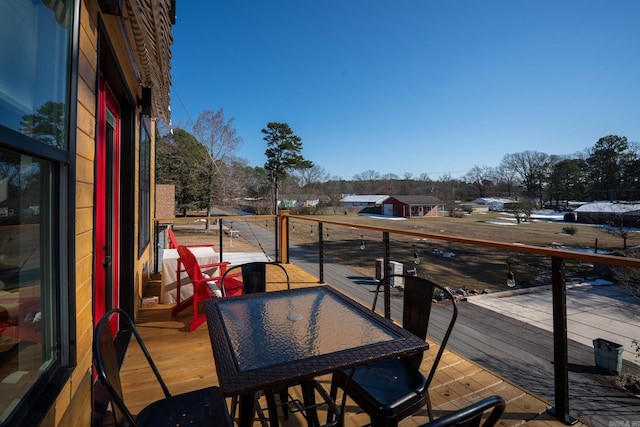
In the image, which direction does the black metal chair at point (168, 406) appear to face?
to the viewer's right

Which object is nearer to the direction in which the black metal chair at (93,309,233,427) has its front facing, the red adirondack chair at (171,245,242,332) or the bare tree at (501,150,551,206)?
the bare tree

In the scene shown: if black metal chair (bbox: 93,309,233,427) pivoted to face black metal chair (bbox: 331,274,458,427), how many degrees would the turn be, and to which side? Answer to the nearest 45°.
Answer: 0° — it already faces it

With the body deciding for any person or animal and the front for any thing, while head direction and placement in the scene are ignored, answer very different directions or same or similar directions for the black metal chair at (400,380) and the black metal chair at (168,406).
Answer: very different directions

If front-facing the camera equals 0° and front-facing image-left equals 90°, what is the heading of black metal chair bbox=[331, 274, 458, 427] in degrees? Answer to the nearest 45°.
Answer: approximately 45°

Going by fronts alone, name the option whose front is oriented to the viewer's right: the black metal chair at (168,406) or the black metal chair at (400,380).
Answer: the black metal chair at (168,406)

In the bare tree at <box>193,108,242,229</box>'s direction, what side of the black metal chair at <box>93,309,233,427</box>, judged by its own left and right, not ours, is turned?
left

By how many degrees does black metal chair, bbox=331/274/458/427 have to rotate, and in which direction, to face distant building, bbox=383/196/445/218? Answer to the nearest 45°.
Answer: approximately 135° to its right

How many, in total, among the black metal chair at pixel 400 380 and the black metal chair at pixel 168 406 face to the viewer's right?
1
